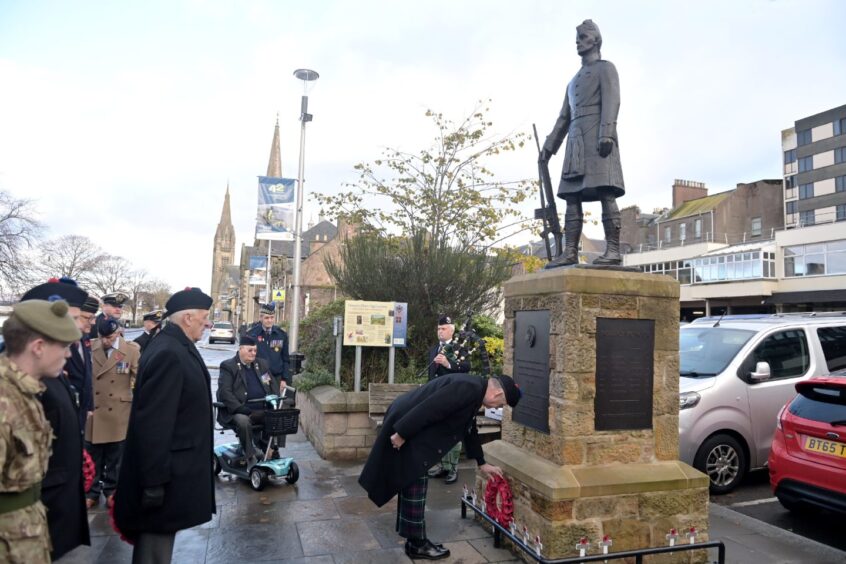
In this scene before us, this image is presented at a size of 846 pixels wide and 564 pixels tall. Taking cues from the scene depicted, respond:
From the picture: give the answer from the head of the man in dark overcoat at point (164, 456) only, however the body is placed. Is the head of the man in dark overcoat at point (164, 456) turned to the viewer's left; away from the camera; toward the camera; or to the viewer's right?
to the viewer's right

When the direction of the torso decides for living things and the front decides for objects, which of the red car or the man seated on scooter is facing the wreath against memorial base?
the man seated on scooter

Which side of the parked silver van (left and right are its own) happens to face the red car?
left

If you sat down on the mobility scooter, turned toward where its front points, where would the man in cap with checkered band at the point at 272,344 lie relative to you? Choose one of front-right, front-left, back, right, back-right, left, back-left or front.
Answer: back-left

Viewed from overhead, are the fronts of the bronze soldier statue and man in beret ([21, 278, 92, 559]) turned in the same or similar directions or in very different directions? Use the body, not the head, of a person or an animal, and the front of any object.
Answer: very different directions

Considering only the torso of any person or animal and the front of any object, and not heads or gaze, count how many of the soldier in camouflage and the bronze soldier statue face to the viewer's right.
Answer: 1

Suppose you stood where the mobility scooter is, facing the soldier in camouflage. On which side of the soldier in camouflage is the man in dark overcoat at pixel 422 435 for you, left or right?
left

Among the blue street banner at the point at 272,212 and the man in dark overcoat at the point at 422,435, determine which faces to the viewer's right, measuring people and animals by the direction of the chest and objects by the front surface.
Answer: the man in dark overcoat

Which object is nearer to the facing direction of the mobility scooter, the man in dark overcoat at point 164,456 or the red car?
the red car

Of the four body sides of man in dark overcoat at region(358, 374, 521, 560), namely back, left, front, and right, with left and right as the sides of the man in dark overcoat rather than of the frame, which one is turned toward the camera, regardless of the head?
right

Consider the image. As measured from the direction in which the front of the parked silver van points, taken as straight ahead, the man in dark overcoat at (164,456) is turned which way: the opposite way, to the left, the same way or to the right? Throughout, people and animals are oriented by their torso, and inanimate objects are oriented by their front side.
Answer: the opposite way
